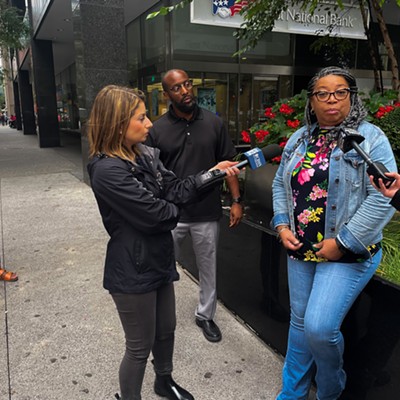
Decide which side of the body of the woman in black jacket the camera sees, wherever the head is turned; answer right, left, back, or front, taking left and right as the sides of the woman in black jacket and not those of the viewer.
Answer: right

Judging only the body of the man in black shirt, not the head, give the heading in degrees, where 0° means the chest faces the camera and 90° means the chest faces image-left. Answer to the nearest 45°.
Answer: approximately 0°

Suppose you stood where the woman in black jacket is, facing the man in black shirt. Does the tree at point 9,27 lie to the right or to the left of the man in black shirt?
left

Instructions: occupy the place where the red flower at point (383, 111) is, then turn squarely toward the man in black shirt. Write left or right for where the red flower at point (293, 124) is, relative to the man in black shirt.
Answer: right

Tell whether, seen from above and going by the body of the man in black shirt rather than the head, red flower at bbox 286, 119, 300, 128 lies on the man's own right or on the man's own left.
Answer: on the man's own left

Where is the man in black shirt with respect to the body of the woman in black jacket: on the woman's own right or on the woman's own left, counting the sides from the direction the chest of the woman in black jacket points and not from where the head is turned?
on the woman's own left

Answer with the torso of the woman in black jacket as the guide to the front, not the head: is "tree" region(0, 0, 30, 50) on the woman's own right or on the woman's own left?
on the woman's own left

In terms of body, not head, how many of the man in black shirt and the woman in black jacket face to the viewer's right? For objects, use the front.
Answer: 1

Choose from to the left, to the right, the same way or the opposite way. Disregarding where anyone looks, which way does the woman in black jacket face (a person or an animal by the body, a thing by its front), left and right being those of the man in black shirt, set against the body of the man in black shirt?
to the left

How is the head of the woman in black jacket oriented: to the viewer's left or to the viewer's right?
to the viewer's right
